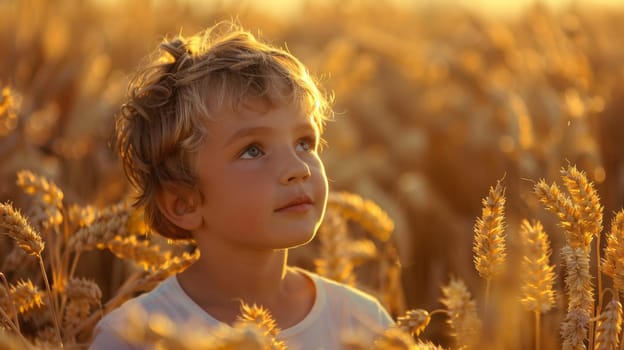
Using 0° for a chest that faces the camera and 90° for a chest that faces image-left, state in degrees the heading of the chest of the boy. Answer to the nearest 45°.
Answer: approximately 315°

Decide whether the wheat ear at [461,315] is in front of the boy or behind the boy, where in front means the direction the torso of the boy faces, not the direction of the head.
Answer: in front

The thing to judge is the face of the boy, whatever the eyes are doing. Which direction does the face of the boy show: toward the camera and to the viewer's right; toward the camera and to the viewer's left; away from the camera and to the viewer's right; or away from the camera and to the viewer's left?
toward the camera and to the viewer's right

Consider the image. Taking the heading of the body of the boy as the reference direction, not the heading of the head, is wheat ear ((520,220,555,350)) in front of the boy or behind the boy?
in front
